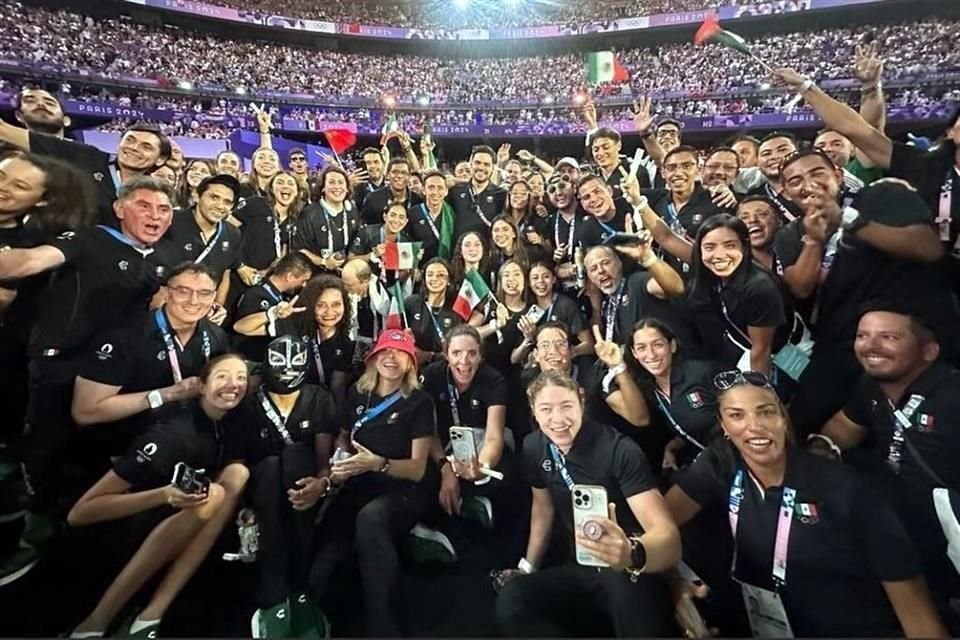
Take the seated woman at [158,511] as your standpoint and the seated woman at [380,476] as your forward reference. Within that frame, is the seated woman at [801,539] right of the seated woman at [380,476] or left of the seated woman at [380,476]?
right

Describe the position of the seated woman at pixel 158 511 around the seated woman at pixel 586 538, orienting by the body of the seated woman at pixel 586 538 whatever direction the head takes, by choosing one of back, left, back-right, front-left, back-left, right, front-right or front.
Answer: right

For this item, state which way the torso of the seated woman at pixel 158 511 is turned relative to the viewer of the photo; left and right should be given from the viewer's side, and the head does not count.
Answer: facing the viewer and to the right of the viewer

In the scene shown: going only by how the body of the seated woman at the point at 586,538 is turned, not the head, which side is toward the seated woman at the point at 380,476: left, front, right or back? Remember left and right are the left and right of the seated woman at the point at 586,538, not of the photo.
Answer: right

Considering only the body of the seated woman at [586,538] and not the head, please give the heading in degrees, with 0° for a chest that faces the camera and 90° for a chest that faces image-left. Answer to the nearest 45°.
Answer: approximately 0°

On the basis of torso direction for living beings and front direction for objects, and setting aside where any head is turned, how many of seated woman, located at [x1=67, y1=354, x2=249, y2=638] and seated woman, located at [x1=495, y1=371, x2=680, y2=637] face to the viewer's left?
0
